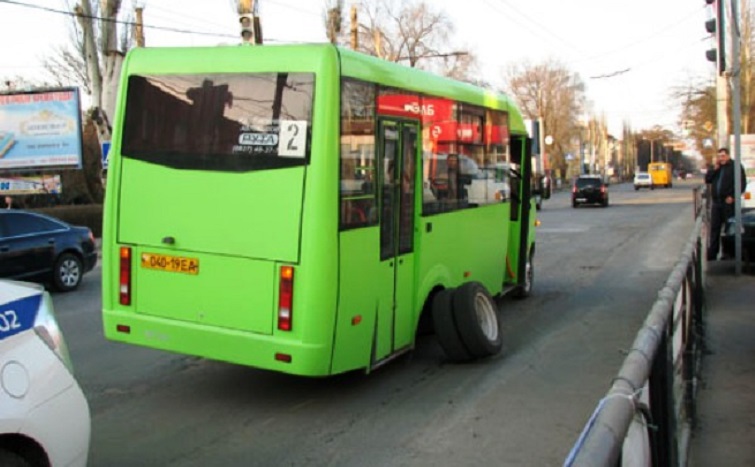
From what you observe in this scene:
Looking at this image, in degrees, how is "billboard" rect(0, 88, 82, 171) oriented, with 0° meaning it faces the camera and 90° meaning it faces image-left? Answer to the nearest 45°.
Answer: approximately 0°

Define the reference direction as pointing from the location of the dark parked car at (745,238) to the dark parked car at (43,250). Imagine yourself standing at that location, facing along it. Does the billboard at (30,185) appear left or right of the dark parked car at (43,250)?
right

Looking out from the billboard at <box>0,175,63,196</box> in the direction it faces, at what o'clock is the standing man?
The standing man is roughly at 11 o'clock from the billboard.

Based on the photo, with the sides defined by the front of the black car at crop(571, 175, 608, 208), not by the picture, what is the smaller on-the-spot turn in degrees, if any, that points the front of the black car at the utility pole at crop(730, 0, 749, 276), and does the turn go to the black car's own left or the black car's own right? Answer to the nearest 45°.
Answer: approximately 180°

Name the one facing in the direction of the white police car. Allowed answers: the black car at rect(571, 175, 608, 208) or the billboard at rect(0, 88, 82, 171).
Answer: the billboard

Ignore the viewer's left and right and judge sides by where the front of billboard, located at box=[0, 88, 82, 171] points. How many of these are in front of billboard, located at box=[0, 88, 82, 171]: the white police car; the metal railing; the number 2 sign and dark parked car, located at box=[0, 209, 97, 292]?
4

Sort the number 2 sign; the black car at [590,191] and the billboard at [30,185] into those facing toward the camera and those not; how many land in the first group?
2

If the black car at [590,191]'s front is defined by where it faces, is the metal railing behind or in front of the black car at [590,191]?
behind

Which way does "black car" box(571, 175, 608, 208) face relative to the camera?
away from the camera
